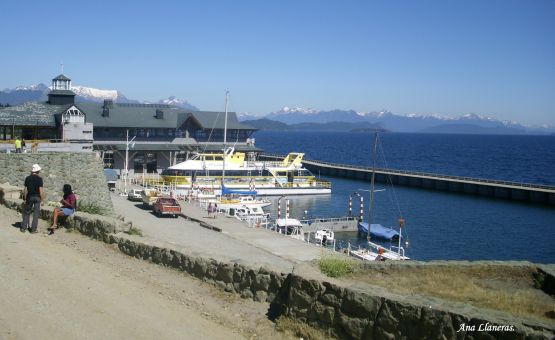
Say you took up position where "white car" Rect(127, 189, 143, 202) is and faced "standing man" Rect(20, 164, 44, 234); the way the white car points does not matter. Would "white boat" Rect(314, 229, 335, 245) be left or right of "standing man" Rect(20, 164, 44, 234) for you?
left

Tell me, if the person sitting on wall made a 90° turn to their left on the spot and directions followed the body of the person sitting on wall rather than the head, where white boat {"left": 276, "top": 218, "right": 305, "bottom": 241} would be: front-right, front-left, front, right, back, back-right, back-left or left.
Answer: back-left

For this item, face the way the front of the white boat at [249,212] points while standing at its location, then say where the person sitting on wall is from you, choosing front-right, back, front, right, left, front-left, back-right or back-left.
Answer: right

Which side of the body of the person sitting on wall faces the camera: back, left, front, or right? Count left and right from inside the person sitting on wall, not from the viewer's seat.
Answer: left

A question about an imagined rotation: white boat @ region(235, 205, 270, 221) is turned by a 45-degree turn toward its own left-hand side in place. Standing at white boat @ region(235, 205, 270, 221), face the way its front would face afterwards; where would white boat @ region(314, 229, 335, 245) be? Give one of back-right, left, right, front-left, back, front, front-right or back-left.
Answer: right

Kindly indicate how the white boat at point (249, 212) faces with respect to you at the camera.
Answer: facing to the right of the viewer

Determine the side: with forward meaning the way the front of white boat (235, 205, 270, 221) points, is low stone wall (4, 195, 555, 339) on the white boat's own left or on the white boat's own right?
on the white boat's own right

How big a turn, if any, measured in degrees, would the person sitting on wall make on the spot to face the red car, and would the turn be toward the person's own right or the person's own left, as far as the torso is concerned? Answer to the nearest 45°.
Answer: approximately 90° to the person's own right
